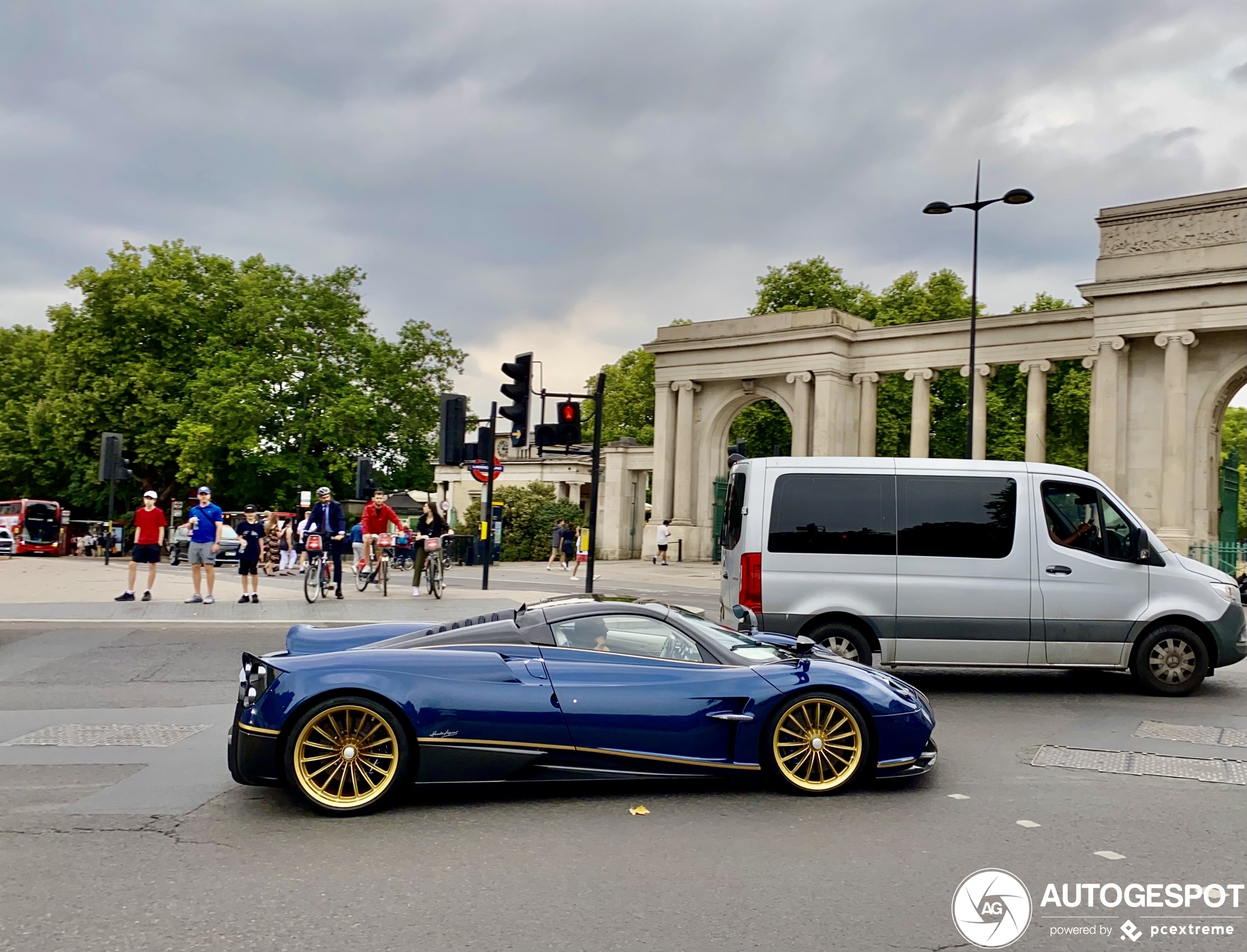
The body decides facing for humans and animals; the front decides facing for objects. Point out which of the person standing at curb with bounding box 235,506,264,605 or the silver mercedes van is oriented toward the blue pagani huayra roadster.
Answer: the person standing at curb

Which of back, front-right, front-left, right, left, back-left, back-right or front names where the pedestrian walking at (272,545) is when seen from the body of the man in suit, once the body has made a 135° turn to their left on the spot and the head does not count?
front-left

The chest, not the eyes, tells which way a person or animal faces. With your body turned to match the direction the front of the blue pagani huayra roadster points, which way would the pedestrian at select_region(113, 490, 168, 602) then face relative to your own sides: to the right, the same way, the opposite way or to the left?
to the right

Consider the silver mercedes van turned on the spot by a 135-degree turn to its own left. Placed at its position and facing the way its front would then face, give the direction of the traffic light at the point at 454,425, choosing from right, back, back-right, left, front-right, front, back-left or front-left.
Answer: front

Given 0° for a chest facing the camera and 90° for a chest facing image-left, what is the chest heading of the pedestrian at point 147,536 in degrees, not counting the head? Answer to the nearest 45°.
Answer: approximately 0°

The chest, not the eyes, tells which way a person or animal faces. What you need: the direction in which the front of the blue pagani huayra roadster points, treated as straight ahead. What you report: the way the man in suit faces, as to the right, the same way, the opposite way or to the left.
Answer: to the right

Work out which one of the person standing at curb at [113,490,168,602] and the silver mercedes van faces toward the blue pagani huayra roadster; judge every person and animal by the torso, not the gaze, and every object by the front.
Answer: the person standing at curb

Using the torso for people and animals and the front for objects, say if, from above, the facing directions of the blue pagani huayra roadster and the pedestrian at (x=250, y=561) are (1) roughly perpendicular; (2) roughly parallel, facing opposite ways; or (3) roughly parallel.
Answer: roughly perpendicular

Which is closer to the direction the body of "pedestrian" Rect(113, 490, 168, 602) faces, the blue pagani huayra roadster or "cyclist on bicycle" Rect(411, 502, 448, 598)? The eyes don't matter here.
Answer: the blue pagani huayra roadster

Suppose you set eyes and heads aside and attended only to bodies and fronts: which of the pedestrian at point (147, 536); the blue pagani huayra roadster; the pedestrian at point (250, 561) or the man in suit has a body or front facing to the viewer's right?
the blue pagani huayra roadster

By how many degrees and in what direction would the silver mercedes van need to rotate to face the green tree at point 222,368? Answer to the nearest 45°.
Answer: approximately 135° to its left

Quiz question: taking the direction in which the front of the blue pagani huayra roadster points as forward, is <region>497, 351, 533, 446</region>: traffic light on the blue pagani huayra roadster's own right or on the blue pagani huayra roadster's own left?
on the blue pagani huayra roadster's own left

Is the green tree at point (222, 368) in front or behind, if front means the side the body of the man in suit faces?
behind

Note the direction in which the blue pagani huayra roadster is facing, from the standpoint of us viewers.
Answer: facing to the right of the viewer
